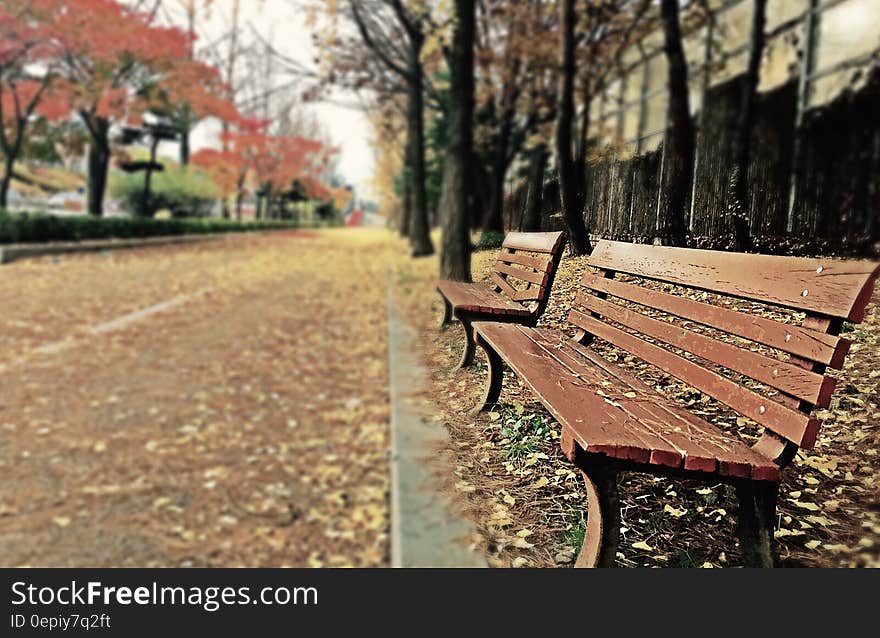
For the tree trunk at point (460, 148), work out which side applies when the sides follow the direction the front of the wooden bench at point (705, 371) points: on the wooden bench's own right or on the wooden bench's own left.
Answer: on the wooden bench's own right

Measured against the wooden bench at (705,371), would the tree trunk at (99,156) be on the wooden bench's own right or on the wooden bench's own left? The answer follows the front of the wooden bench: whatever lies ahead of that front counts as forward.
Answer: on the wooden bench's own right

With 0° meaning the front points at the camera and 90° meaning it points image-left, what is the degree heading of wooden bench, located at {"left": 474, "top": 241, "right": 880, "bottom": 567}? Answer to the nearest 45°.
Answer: approximately 45°

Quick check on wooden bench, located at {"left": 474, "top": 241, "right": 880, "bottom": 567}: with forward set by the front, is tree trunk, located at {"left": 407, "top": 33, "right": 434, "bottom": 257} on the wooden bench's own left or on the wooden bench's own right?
on the wooden bench's own right

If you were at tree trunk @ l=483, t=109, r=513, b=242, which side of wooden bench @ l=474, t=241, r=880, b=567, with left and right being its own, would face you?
right

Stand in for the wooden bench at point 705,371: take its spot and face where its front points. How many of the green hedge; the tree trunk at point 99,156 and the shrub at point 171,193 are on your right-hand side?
3

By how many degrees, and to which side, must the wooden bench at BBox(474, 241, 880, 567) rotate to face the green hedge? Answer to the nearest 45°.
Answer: approximately 90° to its right

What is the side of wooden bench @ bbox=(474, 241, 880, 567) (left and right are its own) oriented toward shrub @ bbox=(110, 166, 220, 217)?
right
